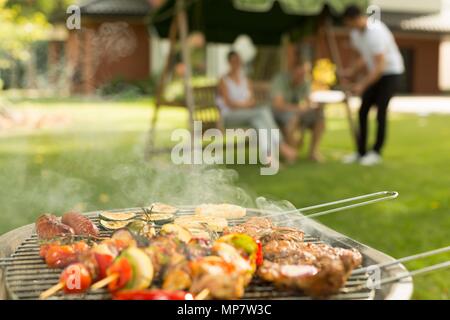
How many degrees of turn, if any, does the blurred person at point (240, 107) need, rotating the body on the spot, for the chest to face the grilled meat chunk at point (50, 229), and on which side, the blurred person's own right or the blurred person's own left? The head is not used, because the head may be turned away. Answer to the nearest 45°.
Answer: approximately 45° to the blurred person's own right

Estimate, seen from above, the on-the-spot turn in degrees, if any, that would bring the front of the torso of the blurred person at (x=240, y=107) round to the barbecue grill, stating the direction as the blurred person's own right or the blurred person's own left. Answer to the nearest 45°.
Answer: approximately 45° to the blurred person's own right

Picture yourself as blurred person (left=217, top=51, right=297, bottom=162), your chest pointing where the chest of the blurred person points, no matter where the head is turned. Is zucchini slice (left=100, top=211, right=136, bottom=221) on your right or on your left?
on your right

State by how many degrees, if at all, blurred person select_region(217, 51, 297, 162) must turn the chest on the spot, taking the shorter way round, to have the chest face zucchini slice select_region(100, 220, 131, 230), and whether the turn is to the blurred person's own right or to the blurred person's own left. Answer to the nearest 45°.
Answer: approximately 45° to the blurred person's own right

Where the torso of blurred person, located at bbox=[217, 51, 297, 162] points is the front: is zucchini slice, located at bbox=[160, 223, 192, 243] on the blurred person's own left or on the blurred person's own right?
on the blurred person's own right

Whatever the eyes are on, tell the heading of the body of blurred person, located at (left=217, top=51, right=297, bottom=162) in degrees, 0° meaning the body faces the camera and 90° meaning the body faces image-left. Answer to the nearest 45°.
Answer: approximately 315°
